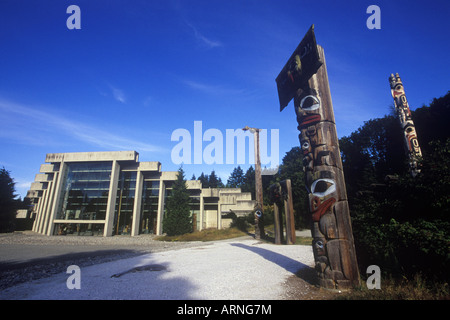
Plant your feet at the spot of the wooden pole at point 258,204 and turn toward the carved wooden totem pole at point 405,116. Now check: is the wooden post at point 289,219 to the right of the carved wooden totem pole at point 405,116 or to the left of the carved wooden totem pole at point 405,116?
right

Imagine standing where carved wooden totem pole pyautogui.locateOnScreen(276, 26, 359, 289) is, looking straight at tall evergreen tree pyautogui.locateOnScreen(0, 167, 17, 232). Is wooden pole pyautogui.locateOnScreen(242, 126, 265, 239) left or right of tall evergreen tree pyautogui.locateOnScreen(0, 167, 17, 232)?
right

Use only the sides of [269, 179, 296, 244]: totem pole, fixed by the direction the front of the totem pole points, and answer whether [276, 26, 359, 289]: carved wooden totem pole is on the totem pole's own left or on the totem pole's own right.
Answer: on the totem pole's own left

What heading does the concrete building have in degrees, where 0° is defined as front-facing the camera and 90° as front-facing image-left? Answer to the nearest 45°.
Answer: approximately 0°
